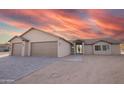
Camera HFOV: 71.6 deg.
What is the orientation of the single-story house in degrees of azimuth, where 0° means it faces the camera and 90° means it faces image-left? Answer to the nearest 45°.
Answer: approximately 0°
